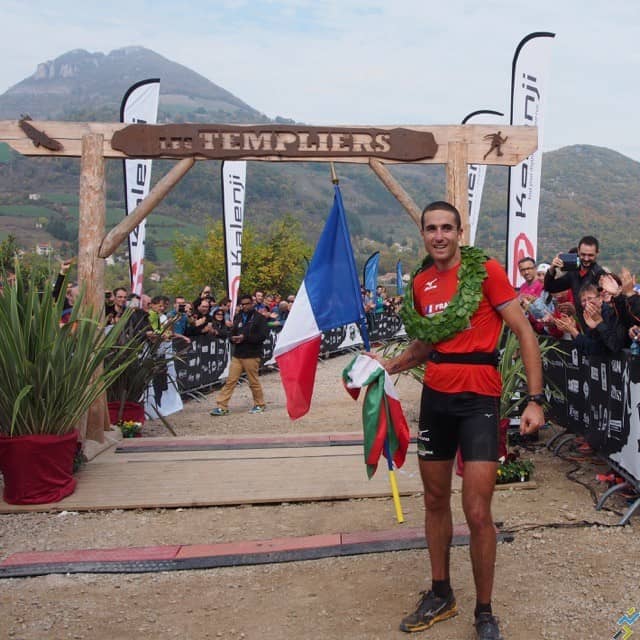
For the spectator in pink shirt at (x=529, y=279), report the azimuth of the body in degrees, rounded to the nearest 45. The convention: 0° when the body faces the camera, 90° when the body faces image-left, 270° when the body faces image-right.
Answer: approximately 45°

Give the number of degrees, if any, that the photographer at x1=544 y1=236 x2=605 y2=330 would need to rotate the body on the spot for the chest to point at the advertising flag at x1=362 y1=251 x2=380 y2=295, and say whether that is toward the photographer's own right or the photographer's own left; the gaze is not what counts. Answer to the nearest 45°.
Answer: approximately 135° to the photographer's own right

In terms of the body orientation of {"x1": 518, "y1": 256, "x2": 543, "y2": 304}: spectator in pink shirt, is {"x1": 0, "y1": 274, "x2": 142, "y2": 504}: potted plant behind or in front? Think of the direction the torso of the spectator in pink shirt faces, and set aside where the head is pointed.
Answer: in front

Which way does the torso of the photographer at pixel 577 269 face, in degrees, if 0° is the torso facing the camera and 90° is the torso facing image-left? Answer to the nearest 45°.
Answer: approximately 45°

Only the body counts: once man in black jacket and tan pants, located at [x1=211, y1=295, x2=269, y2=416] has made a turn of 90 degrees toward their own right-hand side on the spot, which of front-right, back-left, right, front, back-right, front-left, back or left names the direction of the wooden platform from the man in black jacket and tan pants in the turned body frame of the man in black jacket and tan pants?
back-left

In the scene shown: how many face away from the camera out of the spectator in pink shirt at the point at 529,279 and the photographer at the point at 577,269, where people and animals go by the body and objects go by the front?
0

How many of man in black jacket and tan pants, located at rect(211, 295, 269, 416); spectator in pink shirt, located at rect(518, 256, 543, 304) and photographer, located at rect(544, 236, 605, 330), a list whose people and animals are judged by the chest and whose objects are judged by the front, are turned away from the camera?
0

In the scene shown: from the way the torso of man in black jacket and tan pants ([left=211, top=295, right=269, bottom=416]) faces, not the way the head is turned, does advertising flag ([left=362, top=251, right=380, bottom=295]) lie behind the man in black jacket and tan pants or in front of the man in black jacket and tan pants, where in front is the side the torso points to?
behind

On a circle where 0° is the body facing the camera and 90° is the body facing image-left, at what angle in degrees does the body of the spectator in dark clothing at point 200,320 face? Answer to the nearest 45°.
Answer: approximately 315°

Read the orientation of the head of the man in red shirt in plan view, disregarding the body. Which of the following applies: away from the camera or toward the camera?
toward the camera

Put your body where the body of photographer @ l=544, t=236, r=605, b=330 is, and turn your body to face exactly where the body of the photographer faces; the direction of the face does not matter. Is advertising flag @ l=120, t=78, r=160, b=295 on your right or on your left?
on your right
